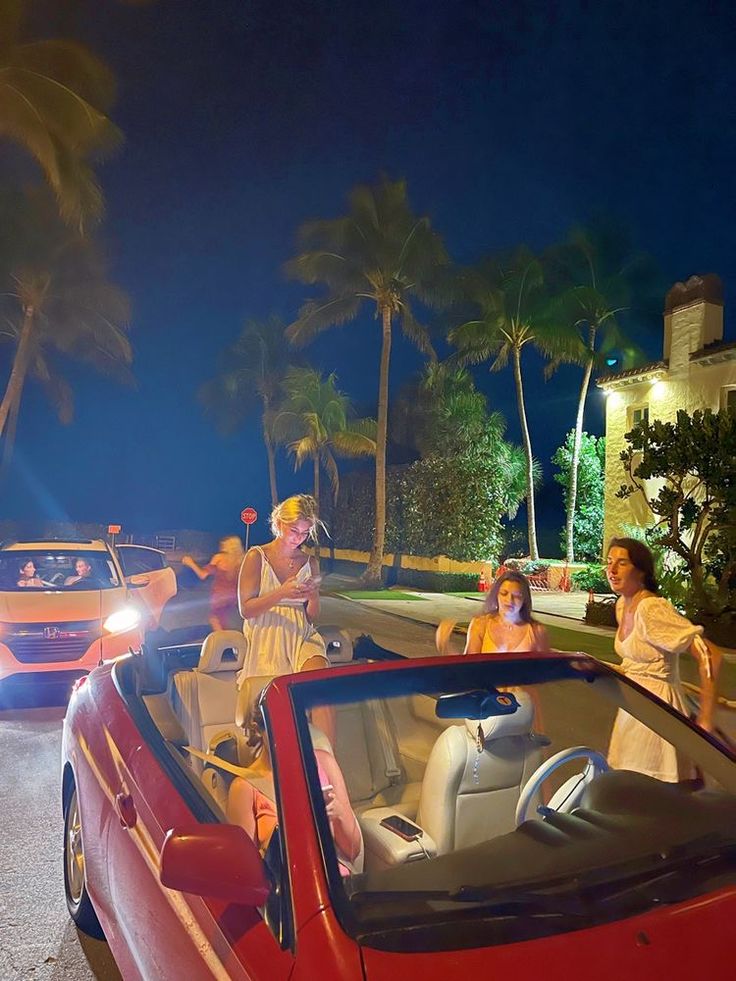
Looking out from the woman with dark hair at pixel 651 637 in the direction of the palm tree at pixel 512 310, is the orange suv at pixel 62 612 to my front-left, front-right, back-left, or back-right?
front-left

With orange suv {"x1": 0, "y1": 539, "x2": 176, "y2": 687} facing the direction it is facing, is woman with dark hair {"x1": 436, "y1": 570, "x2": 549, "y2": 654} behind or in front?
in front

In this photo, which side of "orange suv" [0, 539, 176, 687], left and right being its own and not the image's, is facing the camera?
front

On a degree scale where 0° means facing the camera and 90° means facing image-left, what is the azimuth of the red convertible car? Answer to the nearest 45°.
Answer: approximately 315°

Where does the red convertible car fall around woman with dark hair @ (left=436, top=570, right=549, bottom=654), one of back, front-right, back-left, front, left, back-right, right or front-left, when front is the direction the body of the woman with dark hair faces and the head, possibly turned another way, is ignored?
front

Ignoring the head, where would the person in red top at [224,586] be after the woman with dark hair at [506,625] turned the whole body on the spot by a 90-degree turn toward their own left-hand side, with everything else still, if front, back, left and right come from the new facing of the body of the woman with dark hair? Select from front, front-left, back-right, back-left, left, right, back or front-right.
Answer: back-left

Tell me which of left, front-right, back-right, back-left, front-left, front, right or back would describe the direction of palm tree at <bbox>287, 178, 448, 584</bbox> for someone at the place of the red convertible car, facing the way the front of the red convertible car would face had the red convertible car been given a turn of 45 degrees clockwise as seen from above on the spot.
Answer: back

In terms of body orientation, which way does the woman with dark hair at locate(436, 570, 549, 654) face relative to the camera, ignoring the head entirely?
toward the camera

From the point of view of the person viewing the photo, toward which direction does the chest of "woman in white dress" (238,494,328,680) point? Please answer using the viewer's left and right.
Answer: facing the viewer and to the right of the viewer

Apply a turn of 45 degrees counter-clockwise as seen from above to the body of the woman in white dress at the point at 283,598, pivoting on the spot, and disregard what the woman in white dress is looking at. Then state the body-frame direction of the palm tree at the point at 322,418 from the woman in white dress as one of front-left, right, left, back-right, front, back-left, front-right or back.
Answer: left

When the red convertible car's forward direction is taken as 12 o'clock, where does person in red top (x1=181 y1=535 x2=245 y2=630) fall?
The person in red top is roughly at 7 o'clock from the red convertible car.

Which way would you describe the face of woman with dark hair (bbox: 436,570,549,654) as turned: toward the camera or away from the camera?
toward the camera

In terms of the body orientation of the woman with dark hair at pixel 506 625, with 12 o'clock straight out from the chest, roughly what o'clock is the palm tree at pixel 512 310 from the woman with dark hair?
The palm tree is roughly at 6 o'clock from the woman with dark hair.

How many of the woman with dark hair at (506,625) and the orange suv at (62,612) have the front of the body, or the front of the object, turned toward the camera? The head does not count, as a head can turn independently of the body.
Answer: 2

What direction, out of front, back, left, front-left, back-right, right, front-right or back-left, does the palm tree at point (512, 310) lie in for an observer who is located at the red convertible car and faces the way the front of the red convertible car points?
back-left

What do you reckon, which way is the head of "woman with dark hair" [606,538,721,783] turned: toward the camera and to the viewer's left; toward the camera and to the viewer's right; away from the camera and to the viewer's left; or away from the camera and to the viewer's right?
toward the camera and to the viewer's left

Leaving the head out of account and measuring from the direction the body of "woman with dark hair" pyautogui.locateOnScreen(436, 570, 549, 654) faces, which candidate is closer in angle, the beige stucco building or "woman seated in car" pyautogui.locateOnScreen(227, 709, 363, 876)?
the woman seated in car
